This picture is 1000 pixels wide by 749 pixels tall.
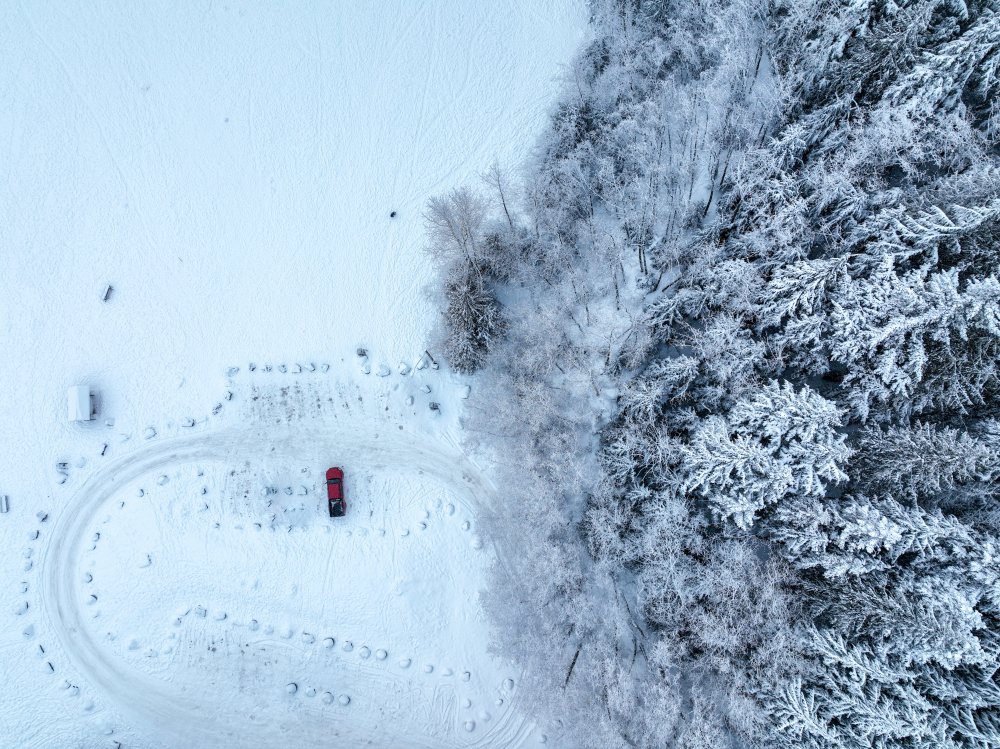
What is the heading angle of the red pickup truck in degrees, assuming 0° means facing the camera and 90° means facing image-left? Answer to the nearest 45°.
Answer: approximately 180°

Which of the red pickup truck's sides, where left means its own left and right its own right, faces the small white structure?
left
